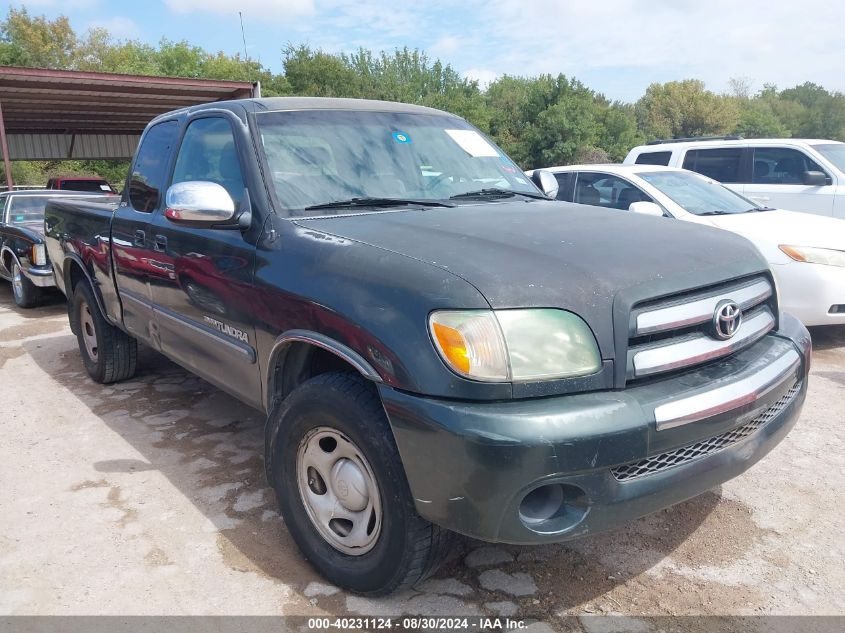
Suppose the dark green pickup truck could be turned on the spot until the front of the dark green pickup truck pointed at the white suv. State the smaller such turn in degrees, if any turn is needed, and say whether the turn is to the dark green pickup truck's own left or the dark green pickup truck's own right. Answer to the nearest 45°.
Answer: approximately 90° to the dark green pickup truck's own left

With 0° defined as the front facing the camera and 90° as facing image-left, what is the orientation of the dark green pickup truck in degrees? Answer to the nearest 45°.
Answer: approximately 315°

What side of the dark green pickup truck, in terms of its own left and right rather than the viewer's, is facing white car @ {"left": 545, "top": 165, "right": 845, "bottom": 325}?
left

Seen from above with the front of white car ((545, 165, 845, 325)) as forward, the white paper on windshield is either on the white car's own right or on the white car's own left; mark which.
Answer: on the white car's own right

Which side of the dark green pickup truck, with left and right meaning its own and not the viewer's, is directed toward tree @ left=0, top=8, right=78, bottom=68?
back

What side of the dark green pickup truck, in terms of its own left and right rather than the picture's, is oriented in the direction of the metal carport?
back

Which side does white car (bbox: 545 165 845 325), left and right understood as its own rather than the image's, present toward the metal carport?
back
